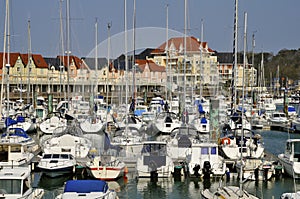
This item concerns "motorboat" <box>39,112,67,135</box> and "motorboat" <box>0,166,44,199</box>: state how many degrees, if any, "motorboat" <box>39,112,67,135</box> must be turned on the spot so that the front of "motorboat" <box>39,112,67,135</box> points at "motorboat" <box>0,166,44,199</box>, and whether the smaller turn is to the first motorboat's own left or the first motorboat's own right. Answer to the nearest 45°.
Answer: approximately 45° to the first motorboat's own left

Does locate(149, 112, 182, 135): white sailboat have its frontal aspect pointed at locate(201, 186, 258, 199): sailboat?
yes

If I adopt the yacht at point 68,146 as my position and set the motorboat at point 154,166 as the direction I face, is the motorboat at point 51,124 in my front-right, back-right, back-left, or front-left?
back-left

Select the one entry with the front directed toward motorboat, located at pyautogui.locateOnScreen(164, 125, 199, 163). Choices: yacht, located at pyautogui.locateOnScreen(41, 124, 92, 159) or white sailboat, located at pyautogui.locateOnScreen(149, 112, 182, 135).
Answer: white sailboat, located at pyautogui.locateOnScreen(149, 112, 182, 135)
